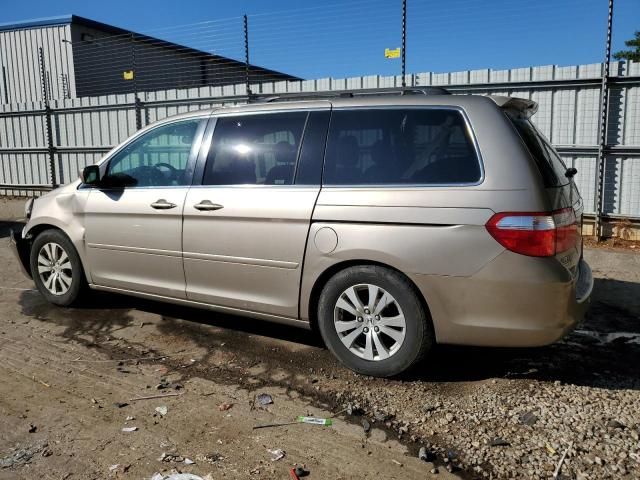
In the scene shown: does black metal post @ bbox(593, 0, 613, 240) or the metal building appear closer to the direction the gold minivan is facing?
the metal building

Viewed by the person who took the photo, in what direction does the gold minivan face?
facing away from the viewer and to the left of the viewer

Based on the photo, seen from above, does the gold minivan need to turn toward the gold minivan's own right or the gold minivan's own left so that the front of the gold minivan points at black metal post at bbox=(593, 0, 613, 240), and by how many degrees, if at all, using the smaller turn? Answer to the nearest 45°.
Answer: approximately 90° to the gold minivan's own right

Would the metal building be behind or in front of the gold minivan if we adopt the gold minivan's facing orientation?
in front

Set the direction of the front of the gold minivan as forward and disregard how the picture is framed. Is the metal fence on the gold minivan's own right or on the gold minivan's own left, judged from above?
on the gold minivan's own right
